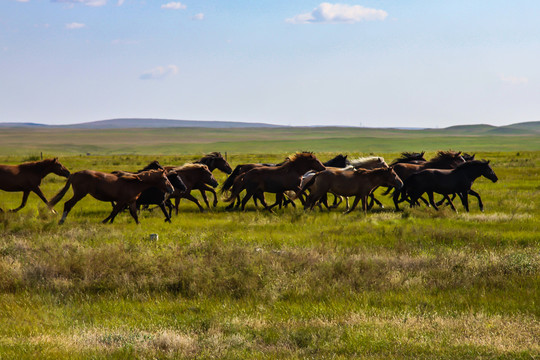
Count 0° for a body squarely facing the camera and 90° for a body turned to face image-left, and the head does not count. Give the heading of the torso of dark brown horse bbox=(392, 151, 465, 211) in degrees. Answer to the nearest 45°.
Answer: approximately 270°

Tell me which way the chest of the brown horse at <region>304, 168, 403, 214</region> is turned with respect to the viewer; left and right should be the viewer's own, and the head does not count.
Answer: facing to the right of the viewer

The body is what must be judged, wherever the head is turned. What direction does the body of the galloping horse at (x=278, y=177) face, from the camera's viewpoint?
to the viewer's right

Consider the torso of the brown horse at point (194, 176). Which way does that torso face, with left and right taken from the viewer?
facing to the right of the viewer

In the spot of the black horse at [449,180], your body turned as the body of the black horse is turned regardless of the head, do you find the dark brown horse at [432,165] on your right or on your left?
on your left

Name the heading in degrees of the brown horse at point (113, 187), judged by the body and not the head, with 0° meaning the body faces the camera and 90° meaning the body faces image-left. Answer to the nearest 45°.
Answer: approximately 270°

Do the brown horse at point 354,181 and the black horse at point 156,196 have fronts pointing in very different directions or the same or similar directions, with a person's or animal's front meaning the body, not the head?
same or similar directions

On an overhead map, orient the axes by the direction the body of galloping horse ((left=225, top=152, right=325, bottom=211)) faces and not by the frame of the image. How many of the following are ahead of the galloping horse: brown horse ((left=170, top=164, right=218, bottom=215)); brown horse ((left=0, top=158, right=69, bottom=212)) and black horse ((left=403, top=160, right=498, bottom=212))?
1

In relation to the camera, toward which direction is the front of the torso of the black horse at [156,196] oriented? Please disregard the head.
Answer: to the viewer's right

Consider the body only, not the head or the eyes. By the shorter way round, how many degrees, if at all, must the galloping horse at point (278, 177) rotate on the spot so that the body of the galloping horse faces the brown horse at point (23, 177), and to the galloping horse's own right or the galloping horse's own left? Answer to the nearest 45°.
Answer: approximately 180°

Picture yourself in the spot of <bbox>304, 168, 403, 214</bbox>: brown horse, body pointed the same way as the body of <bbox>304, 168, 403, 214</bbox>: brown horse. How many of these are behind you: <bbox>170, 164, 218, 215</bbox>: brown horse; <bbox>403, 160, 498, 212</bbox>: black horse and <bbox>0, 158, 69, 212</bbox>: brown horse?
2

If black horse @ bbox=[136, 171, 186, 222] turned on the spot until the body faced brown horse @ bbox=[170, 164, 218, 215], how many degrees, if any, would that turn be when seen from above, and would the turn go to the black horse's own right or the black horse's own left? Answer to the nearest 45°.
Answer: approximately 45° to the black horse's own left

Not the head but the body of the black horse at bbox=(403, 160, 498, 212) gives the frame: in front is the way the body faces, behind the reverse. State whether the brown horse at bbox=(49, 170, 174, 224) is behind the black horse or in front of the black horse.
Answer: behind

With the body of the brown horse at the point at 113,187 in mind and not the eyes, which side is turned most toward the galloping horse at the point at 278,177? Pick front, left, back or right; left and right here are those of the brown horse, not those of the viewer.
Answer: front
